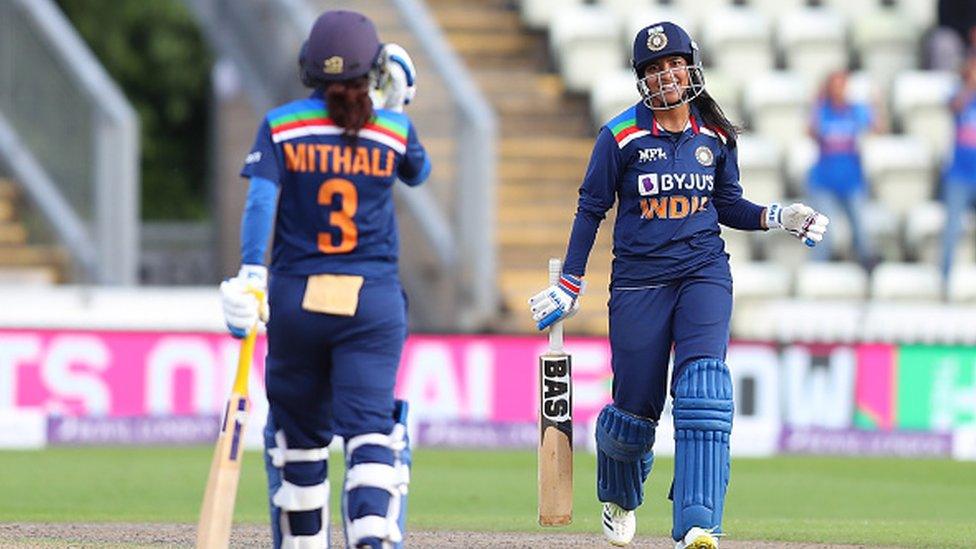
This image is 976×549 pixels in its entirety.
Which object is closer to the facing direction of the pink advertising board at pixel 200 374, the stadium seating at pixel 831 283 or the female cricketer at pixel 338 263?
the female cricketer

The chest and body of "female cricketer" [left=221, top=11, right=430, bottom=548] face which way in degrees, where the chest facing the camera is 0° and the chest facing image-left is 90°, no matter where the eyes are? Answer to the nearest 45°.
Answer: approximately 180°

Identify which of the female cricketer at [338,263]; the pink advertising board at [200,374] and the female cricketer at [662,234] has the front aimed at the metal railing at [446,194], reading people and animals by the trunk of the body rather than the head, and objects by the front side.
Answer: the female cricketer at [338,263]
